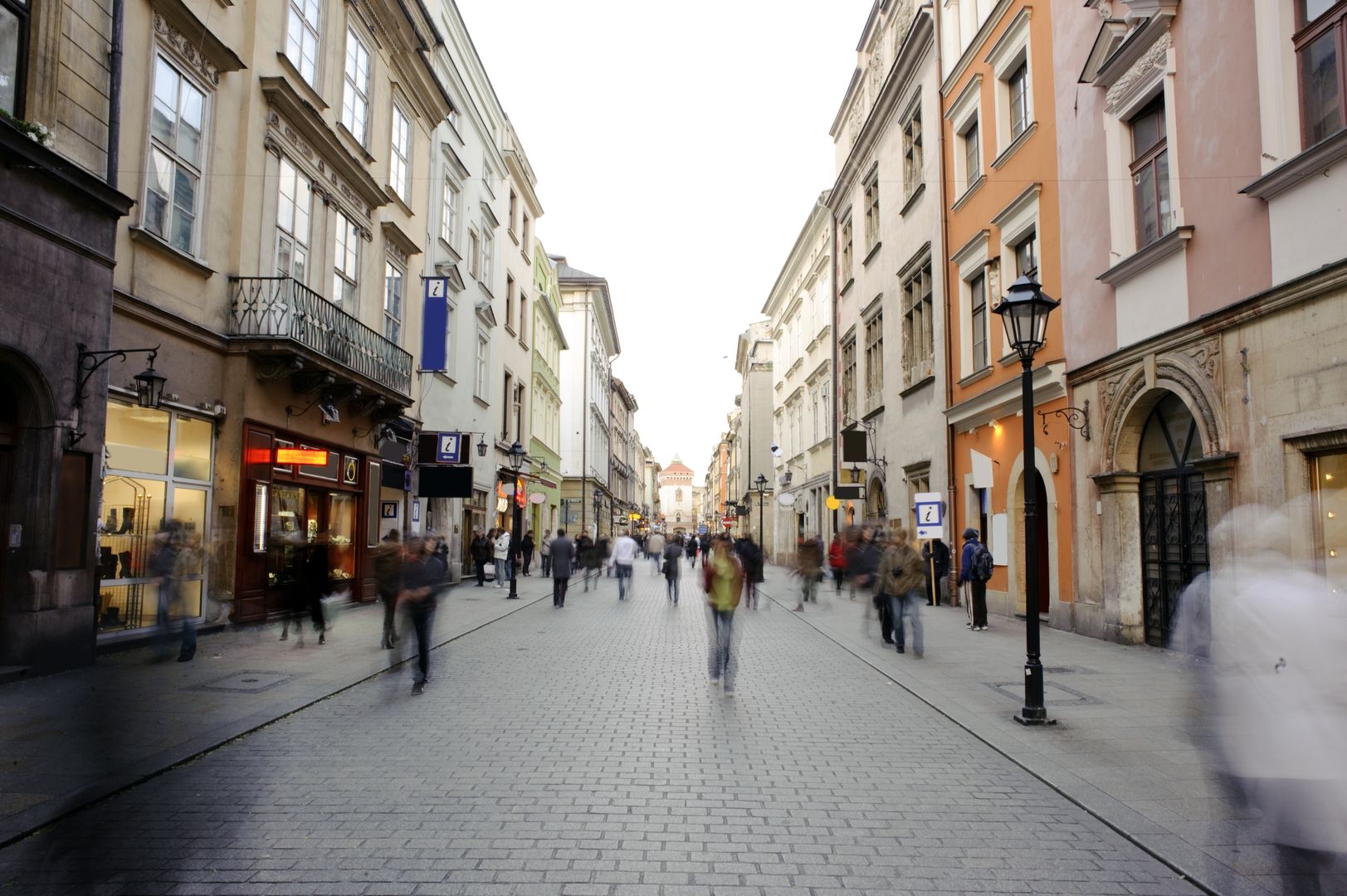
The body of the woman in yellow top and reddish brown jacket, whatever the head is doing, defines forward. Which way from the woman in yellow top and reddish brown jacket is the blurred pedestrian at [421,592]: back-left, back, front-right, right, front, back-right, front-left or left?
right

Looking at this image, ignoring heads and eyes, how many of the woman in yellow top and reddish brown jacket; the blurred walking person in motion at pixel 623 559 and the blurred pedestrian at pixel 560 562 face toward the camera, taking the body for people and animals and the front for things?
1

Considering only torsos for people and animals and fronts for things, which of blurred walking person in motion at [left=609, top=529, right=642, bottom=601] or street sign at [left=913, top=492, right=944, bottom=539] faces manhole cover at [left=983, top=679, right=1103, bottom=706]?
the street sign

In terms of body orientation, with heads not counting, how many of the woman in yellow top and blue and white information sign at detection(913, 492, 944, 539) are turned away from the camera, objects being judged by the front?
0

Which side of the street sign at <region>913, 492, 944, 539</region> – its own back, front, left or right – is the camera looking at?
front

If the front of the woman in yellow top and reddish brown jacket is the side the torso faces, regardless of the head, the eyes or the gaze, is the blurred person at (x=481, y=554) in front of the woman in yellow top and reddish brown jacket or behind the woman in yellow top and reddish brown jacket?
behind

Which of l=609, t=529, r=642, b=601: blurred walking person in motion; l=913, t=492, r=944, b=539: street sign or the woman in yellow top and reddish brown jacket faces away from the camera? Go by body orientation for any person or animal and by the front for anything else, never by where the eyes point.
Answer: the blurred walking person in motion

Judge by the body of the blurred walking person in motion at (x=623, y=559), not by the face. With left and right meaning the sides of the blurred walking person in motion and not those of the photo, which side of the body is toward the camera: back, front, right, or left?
back

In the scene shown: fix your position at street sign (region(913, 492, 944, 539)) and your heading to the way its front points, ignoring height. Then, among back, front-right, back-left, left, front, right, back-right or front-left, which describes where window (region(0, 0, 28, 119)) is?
front-right

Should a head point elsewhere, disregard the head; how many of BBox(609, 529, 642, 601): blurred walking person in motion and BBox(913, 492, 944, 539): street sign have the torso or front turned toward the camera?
1

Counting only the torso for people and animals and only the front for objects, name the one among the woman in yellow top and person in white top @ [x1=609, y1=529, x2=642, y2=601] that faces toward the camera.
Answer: the woman in yellow top and reddish brown jacket

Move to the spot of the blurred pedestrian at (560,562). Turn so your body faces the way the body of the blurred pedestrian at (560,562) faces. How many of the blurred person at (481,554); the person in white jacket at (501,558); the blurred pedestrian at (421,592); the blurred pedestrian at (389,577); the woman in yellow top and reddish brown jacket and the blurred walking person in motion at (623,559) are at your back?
3

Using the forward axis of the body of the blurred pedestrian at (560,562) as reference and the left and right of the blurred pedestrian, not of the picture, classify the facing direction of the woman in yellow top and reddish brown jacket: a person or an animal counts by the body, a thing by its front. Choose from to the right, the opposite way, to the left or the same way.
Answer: the opposite way

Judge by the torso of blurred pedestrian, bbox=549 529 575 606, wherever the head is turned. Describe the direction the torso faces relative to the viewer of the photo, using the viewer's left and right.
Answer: facing away from the viewer

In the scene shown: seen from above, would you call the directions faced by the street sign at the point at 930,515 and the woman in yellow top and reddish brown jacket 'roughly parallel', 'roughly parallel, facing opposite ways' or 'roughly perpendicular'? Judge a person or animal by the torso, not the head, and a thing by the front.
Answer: roughly parallel

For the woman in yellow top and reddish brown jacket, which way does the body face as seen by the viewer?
toward the camera

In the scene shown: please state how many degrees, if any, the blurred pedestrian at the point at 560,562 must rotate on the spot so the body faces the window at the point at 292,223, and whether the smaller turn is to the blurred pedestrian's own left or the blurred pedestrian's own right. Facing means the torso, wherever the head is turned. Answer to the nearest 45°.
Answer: approximately 135° to the blurred pedestrian's own left
